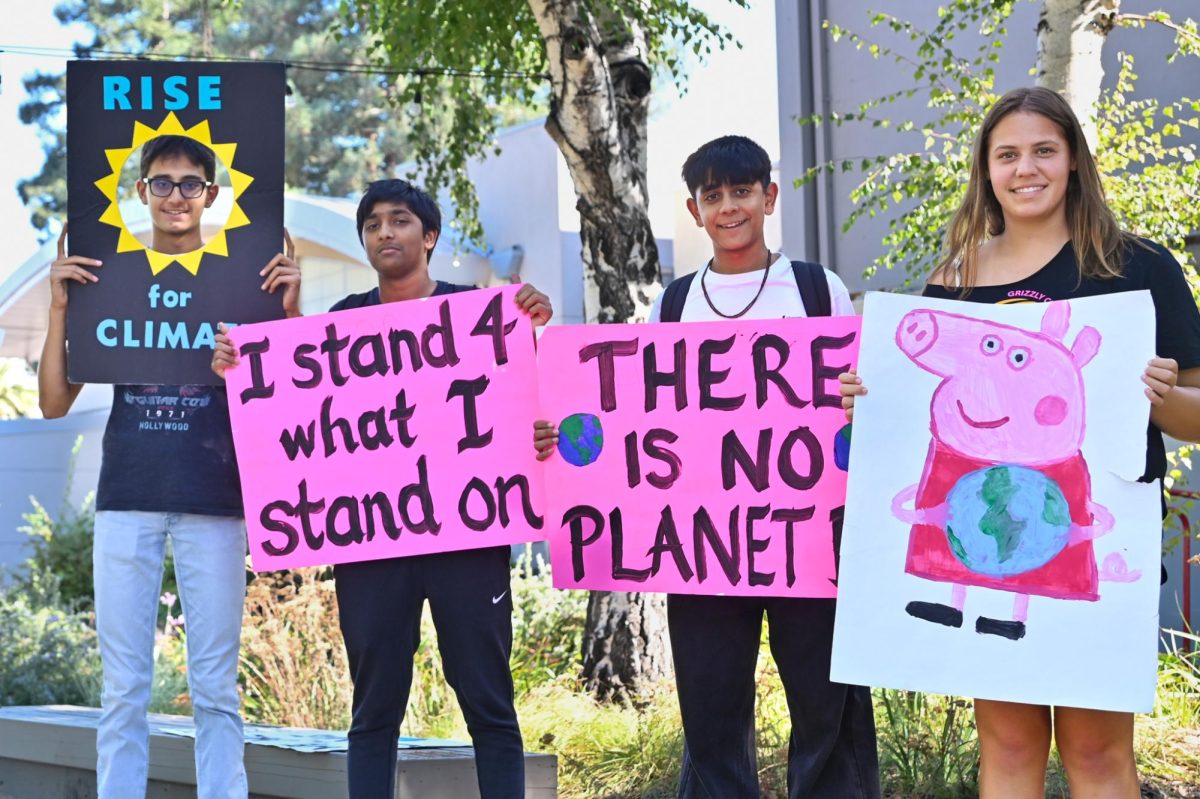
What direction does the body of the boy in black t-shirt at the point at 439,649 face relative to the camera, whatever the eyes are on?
toward the camera

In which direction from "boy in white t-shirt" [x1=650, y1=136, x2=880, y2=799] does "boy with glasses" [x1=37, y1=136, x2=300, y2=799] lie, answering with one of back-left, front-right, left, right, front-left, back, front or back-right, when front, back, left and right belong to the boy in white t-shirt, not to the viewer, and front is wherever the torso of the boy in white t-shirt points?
right

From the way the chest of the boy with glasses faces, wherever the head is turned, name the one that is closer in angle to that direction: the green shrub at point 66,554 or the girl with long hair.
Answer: the girl with long hair

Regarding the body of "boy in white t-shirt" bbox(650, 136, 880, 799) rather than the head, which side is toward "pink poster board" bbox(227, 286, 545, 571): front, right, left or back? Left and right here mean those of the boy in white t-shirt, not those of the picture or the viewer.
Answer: right

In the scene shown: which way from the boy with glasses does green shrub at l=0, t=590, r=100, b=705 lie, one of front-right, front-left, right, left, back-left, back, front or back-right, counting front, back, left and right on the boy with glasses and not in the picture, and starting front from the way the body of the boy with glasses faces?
back

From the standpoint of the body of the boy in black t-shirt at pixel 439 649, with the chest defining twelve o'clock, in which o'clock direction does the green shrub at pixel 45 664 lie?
The green shrub is roughly at 5 o'clock from the boy in black t-shirt.

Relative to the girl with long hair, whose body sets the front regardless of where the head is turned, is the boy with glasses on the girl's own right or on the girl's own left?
on the girl's own right

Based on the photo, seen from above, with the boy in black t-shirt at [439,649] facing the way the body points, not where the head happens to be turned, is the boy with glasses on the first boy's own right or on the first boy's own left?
on the first boy's own right

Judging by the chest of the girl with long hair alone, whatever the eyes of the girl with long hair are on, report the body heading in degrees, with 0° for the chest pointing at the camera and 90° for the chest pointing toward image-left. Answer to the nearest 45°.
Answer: approximately 0°

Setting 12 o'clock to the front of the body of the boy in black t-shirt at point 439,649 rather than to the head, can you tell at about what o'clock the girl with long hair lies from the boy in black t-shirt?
The girl with long hair is roughly at 10 o'clock from the boy in black t-shirt.

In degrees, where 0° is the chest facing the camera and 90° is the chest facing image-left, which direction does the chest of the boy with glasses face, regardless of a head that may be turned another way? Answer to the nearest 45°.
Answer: approximately 0°

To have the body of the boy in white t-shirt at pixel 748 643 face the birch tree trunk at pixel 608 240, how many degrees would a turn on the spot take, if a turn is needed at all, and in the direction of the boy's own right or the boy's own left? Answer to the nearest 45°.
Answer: approximately 180°

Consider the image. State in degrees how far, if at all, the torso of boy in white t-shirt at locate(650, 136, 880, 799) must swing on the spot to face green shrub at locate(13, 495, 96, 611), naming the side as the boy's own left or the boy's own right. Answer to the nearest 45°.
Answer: approximately 135° to the boy's own right

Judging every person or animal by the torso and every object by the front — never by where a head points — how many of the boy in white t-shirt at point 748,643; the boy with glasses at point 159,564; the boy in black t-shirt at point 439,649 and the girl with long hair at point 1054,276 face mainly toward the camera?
4
